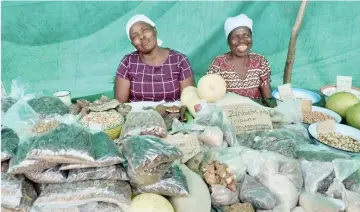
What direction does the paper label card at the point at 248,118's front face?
toward the camera

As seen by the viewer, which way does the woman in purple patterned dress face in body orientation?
toward the camera

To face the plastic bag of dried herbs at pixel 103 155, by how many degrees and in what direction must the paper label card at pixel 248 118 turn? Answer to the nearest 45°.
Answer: approximately 45° to its right

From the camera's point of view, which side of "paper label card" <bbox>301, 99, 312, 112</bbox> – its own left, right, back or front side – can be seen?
front

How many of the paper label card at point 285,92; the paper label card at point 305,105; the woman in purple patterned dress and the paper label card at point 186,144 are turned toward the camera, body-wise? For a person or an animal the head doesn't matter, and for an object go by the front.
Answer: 4

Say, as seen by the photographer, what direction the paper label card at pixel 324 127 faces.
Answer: facing the viewer

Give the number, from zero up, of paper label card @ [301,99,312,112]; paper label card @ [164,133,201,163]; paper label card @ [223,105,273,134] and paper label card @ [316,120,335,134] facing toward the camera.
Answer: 4

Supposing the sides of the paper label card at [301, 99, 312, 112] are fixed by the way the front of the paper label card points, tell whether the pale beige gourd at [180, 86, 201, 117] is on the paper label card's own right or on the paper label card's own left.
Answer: on the paper label card's own right

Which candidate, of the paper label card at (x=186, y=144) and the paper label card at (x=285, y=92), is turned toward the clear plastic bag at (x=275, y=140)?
the paper label card at (x=285, y=92)

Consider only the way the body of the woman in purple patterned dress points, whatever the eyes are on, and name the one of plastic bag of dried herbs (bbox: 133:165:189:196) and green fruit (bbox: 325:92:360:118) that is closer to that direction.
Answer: the plastic bag of dried herbs

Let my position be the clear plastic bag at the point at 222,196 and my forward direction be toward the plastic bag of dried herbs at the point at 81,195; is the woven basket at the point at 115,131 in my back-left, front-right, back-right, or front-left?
front-right
